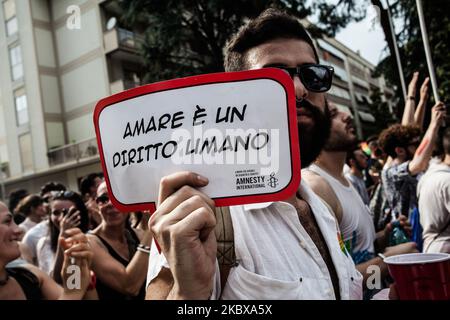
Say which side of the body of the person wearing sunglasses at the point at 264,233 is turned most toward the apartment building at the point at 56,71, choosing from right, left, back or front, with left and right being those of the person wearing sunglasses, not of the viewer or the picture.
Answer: back

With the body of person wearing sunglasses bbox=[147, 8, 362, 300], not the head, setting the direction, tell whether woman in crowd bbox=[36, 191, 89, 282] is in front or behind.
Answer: behind

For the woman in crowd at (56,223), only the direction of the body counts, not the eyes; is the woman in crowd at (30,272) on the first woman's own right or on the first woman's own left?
on the first woman's own right

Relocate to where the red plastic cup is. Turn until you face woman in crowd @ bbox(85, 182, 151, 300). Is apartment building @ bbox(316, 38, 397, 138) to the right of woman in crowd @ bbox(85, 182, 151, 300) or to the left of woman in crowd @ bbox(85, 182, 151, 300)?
right

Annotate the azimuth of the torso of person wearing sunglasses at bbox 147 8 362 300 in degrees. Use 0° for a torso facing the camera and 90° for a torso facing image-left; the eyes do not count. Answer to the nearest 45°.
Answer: approximately 315°
